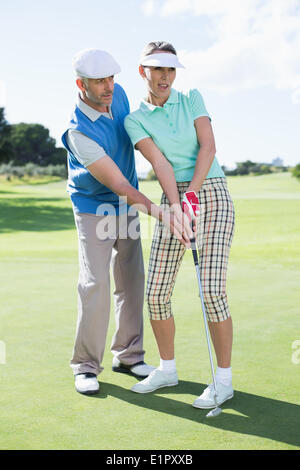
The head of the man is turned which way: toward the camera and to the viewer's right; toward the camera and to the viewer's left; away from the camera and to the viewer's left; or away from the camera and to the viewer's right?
toward the camera and to the viewer's right

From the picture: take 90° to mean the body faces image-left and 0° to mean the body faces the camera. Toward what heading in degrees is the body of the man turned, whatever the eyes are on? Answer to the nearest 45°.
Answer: approximately 315°

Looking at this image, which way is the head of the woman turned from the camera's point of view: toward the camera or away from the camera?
toward the camera

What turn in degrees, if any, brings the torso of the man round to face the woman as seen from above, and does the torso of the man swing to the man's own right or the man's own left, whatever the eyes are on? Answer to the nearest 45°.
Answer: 0° — they already face them
